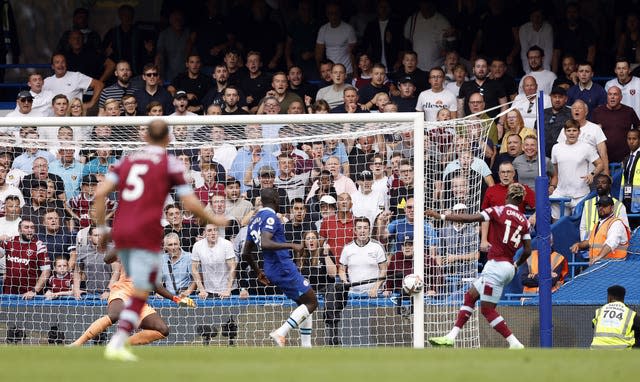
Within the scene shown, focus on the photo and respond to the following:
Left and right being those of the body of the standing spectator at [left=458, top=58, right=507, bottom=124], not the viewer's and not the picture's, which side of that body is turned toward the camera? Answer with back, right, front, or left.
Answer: front

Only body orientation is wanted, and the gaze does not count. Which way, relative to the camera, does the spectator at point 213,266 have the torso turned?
toward the camera

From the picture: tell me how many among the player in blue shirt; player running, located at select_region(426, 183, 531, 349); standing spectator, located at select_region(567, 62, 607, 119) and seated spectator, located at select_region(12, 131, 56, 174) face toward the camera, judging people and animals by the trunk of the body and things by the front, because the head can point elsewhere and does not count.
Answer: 2

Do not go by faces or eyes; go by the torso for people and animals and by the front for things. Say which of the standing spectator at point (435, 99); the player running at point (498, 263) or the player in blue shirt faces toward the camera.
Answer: the standing spectator

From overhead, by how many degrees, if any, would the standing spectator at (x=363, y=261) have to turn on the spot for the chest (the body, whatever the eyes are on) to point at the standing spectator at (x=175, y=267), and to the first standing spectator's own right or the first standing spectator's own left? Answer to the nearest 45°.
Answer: approximately 90° to the first standing spectator's own right

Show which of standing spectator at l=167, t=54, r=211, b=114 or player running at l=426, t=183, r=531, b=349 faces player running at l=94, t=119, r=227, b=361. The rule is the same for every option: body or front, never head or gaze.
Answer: the standing spectator

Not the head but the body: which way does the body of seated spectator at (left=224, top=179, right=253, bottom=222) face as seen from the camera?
toward the camera

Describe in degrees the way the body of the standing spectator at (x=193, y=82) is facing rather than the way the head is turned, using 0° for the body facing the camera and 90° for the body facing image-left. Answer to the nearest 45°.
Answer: approximately 0°
